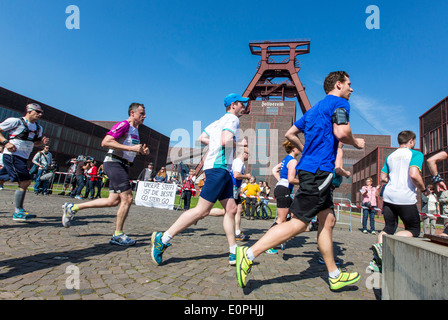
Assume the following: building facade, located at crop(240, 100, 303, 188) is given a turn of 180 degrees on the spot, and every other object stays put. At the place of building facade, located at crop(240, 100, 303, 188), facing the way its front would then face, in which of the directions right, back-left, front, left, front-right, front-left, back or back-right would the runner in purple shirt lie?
back

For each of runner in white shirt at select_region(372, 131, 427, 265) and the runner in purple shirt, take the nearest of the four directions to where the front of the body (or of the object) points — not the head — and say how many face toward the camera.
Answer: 0

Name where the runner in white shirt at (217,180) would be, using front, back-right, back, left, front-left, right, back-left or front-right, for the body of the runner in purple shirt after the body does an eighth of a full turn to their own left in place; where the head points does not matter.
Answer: right

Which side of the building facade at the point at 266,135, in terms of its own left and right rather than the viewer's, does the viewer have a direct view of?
front

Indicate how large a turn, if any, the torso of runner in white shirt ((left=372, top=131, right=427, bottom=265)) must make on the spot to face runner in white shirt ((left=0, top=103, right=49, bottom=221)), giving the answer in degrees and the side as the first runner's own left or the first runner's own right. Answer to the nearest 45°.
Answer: approximately 135° to the first runner's own left

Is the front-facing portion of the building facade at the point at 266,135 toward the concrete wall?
yes

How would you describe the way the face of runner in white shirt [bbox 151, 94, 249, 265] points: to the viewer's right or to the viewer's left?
to the viewer's right

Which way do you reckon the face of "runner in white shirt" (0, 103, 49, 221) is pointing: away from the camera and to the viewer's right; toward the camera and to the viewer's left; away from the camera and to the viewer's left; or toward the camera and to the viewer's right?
toward the camera and to the viewer's right

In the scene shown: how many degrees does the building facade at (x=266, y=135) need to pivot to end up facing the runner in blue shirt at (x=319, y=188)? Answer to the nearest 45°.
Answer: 0° — it already faces them

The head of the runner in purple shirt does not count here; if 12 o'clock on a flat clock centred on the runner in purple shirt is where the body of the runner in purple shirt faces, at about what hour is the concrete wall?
The concrete wall is roughly at 2 o'clock from the runner in purple shirt.

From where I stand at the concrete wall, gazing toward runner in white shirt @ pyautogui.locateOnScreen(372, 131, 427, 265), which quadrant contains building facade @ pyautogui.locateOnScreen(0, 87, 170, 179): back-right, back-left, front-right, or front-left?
front-left

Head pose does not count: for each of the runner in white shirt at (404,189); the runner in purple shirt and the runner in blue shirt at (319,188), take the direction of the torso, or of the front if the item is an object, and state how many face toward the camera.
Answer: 0

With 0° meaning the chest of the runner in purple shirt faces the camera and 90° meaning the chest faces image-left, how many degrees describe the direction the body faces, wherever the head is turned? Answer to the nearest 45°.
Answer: approximately 270°

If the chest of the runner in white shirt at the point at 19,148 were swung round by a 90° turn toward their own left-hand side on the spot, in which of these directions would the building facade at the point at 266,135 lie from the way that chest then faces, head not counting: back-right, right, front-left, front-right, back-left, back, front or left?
front
